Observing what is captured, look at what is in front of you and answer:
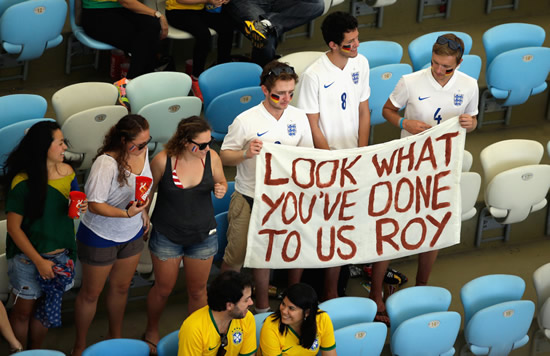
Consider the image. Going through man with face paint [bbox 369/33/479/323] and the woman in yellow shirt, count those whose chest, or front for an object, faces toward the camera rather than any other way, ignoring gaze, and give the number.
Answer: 2

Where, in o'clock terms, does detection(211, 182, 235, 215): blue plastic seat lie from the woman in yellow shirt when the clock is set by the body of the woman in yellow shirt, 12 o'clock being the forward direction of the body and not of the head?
The blue plastic seat is roughly at 5 o'clock from the woman in yellow shirt.

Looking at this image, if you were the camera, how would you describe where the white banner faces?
facing the viewer

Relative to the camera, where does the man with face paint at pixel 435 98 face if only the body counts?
toward the camera

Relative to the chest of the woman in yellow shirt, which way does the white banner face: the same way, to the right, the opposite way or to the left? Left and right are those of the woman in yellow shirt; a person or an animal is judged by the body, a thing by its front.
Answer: the same way

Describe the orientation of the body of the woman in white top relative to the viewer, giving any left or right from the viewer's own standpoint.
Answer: facing the viewer and to the right of the viewer

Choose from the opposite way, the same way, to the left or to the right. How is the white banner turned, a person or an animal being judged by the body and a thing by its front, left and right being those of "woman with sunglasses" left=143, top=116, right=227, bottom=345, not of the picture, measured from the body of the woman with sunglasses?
the same way

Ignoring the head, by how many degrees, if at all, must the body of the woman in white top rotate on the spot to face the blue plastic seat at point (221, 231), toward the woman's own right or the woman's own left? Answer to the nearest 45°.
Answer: approximately 90° to the woman's own left

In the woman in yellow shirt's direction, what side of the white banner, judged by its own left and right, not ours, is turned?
front

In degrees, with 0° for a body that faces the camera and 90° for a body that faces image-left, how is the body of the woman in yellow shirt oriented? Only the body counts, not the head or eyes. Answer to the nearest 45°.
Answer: approximately 0°

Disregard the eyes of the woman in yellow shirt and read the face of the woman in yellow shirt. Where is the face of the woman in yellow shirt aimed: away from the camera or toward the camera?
toward the camera

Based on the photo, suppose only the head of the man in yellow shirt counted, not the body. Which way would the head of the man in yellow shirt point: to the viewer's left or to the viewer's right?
to the viewer's right

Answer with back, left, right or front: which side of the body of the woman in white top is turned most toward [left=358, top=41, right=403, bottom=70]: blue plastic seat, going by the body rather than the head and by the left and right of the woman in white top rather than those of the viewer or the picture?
left

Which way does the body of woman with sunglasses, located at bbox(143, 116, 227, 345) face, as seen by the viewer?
toward the camera

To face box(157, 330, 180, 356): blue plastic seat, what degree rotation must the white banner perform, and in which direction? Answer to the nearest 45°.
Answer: approximately 45° to its right

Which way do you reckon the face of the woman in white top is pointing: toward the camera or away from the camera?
toward the camera
